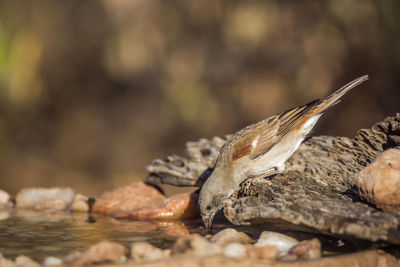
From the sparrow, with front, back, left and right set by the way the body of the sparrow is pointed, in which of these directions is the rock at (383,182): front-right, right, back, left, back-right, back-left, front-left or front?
back-left

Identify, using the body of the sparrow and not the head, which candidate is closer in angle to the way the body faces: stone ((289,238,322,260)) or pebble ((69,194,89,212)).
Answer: the pebble

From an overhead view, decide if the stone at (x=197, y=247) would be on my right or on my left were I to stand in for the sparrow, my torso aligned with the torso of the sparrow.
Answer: on my left

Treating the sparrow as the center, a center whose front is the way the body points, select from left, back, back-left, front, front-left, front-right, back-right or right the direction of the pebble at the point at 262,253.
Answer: left

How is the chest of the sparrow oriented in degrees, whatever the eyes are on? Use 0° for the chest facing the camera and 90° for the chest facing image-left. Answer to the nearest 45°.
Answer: approximately 90°

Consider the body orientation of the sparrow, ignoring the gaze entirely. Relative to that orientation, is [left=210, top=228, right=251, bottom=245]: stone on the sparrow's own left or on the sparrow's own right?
on the sparrow's own left

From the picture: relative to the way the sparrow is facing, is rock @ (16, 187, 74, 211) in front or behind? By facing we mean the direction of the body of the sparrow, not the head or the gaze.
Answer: in front

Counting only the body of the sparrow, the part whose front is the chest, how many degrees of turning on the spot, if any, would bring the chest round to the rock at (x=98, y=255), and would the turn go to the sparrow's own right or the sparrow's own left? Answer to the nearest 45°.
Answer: approximately 45° to the sparrow's own left

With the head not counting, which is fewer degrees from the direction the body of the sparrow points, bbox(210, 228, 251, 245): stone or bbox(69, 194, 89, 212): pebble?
the pebble

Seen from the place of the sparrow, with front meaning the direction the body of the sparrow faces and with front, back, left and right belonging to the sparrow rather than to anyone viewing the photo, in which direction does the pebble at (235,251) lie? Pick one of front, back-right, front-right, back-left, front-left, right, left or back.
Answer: left
